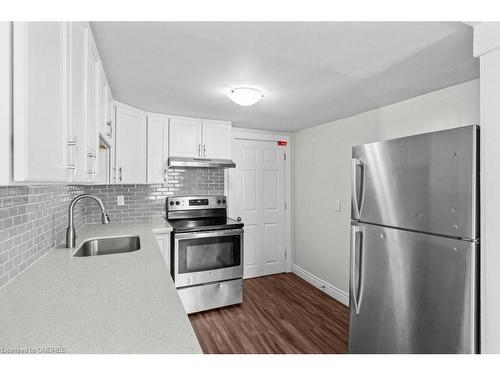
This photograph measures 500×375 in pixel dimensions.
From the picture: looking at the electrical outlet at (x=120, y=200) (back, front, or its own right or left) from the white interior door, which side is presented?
left

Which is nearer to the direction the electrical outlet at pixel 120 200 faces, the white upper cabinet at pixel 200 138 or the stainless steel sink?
the stainless steel sink

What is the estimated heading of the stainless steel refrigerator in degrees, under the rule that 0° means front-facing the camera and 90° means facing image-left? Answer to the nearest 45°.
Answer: approximately 45°

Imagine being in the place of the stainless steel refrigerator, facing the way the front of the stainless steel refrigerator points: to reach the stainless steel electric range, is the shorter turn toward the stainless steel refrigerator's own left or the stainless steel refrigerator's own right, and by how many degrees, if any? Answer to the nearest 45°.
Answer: approximately 45° to the stainless steel refrigerator's own right

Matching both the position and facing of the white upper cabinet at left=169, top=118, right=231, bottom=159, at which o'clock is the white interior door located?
The white interior door is roughly at 8 o'clock from the white upper cabinet.

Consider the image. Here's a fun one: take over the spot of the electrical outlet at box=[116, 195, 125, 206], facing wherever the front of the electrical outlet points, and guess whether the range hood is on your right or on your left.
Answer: on your left

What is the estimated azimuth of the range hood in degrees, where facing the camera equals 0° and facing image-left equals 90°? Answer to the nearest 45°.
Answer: approximately 0°

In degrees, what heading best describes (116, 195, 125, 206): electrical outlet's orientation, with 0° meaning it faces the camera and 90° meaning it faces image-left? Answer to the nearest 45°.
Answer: approximately 0°

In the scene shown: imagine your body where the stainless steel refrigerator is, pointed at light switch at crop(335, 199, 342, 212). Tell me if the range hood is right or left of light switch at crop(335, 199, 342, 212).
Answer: left

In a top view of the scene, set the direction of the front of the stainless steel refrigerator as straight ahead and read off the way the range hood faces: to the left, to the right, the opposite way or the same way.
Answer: to the left

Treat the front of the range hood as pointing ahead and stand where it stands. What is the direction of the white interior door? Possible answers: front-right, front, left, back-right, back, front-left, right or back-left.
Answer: back-left

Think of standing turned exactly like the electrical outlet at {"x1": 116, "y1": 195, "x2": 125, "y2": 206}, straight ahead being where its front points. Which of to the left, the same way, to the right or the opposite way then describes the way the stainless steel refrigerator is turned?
to the right
